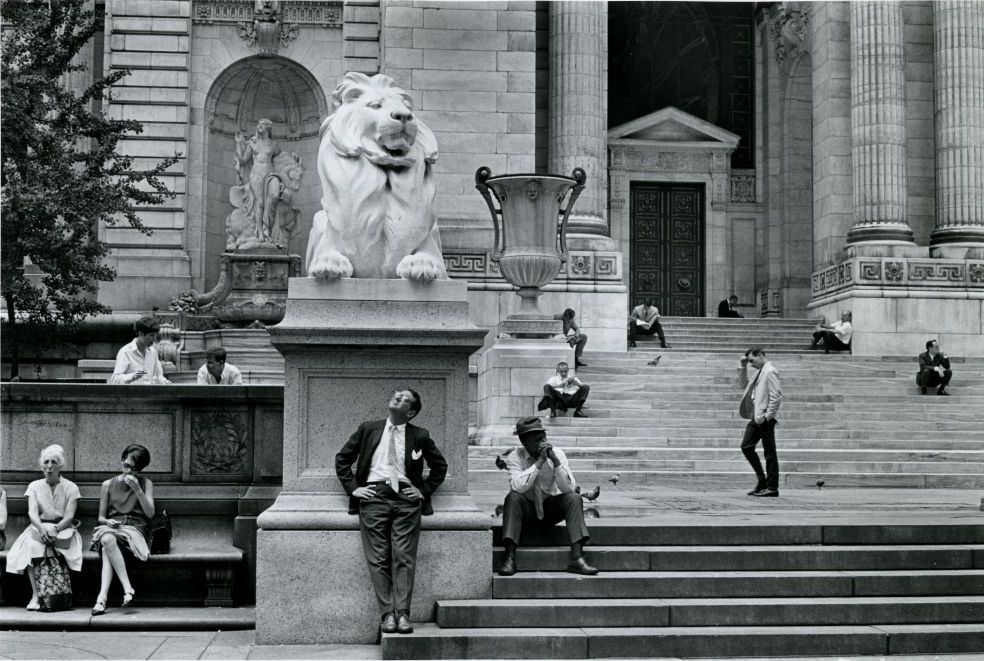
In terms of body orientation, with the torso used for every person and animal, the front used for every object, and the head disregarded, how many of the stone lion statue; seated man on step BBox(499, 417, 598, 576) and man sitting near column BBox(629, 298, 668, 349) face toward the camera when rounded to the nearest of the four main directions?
3

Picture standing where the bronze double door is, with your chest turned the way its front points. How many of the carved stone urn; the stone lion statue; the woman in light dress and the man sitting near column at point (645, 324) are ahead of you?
4

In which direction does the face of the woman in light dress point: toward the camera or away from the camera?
toward the camera

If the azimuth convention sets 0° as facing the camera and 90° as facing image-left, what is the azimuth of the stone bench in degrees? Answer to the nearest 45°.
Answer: approximately 0°

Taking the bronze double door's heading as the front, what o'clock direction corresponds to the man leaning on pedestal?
The man leaning on pedestal is roughly at 12 o'clock from the bronze double door.

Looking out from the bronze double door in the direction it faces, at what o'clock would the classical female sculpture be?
The classical female sculpture is roughly at 2 o'clock from the bronze double door.

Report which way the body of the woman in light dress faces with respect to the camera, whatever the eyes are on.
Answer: toward the camera

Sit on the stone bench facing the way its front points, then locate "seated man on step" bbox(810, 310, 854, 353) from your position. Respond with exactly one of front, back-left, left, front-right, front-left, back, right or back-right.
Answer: back-left

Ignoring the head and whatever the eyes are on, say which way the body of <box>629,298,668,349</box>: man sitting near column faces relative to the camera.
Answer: toward the camera

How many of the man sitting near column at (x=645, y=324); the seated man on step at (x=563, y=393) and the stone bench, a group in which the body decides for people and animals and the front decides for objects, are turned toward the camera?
3

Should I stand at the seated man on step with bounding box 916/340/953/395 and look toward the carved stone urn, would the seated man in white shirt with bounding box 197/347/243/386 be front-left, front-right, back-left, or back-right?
front-left

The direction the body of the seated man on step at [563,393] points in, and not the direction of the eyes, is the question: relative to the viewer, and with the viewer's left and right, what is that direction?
facing the viewer

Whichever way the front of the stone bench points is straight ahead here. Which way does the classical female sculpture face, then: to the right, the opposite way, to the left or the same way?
the same way

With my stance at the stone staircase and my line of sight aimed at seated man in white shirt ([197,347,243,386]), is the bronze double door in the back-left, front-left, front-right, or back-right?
front-right
